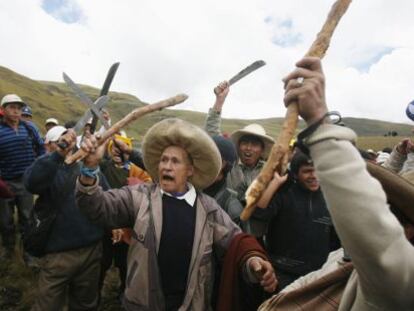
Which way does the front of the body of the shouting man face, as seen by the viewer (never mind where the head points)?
toward the camera
